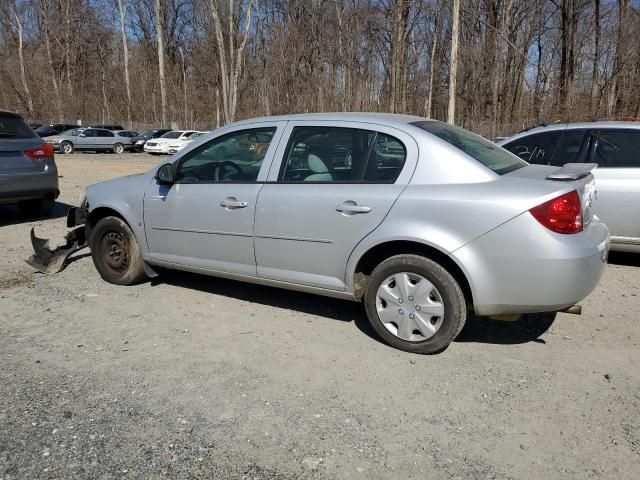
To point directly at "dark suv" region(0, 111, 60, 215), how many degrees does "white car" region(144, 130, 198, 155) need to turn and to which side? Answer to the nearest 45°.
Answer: approximately 45° to its left

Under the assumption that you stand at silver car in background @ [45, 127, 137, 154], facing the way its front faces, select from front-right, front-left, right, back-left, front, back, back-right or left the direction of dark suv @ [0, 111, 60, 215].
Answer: left

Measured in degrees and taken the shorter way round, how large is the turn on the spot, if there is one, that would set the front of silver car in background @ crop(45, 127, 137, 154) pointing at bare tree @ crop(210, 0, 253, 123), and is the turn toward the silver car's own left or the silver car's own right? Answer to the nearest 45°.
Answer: approximately 180°

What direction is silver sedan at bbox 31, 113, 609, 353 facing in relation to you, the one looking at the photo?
facing away from the viewer and to the left of the viewer

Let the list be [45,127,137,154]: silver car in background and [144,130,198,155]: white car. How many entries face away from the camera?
0

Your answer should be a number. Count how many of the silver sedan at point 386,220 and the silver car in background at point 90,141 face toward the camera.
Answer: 0

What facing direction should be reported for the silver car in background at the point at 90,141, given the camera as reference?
facing to the left of the viewer

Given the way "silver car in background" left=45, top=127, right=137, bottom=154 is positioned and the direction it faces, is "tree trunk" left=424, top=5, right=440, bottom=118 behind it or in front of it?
behind

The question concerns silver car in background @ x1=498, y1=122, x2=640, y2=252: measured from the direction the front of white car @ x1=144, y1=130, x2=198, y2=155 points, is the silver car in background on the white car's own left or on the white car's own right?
on the white car's own left

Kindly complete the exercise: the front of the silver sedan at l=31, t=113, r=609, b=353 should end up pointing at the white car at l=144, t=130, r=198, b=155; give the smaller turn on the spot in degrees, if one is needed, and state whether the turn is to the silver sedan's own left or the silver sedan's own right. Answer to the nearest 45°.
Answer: approximately 45° to the silver sedan's own right

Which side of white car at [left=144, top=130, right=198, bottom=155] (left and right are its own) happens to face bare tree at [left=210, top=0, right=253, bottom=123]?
back
